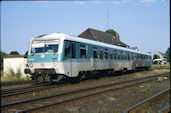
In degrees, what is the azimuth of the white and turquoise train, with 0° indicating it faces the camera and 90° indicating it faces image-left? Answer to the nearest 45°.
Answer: approximately 45°
